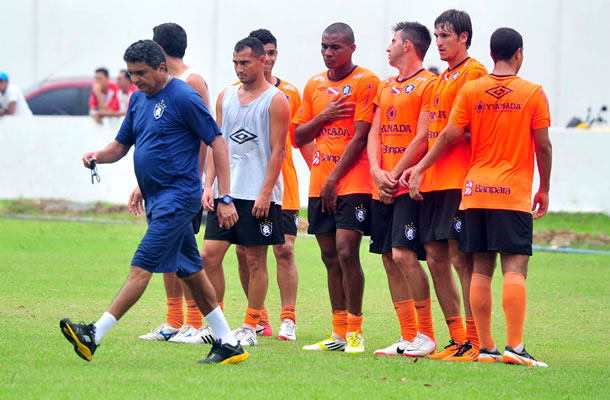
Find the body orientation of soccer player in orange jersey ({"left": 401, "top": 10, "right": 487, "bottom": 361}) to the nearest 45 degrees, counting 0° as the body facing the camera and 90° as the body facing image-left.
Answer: approximately 45°

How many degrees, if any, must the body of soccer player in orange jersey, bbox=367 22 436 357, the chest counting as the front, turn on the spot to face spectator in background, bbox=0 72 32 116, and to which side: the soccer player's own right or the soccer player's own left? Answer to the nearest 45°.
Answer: approximately 90° to the soccer player's own right

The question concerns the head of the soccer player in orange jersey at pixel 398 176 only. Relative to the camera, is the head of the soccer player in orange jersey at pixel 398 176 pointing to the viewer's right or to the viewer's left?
to the viewer's left

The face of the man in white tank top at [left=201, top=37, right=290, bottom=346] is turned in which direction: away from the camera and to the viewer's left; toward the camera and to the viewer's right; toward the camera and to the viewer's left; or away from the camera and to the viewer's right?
toward the camera and to the viewer's left

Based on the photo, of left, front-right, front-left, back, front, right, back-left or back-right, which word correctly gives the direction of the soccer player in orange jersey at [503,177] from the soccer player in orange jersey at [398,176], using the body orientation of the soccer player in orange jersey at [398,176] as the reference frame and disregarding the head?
left

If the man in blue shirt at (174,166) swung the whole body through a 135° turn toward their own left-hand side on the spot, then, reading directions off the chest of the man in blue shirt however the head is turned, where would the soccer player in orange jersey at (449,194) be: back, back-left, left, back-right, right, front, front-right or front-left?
front

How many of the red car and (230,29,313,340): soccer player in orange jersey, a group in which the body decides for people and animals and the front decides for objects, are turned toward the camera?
1
